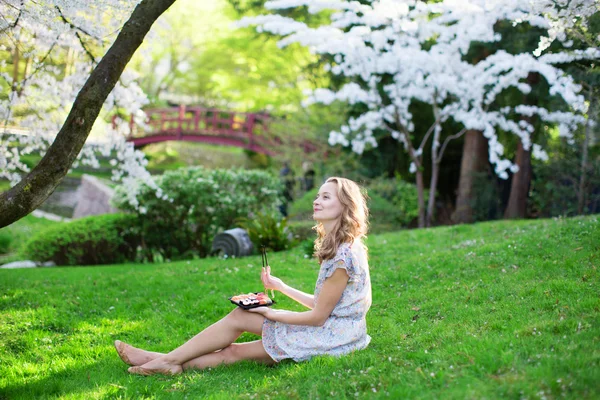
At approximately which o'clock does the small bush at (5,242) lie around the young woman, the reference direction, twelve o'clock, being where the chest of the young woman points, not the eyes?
The small bush is roughly at 2 o'clock from the young woman.

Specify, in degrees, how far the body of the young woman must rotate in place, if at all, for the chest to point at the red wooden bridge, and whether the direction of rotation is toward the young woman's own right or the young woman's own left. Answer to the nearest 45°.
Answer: approximately 90° to the young woman's own right

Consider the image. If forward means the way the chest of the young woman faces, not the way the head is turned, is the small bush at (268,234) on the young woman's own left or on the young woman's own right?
on the young woman's own right

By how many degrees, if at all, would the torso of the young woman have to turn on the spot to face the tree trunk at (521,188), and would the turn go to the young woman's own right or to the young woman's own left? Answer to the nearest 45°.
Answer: approximately 135° to the young woman's own right

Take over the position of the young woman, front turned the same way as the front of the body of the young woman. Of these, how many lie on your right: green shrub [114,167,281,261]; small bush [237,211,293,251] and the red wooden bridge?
3

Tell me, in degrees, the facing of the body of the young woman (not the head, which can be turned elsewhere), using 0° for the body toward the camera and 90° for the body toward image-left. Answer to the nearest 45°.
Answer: approximately 90°

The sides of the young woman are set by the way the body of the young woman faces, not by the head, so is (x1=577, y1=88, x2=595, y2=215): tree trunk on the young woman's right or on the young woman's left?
on the young woman's right

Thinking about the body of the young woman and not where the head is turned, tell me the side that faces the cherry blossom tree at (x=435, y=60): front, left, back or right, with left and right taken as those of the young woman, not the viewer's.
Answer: right
